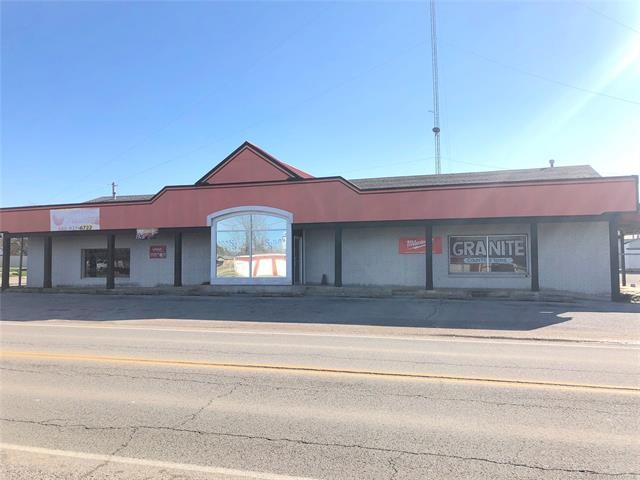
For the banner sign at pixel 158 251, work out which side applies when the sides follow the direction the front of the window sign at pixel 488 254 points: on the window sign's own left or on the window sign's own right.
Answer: on the window sign's own right

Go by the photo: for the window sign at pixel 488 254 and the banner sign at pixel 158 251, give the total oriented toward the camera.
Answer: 2

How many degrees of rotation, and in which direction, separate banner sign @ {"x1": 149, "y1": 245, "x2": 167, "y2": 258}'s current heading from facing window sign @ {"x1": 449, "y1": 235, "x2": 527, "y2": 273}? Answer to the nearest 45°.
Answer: approximately 45° to its left

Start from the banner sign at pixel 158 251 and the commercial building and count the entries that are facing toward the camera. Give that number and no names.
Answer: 2

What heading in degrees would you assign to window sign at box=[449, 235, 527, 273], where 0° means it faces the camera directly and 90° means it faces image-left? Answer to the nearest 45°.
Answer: approximately 0°

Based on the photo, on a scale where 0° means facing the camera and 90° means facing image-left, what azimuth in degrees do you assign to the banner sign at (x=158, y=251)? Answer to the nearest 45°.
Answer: approximately 0°
